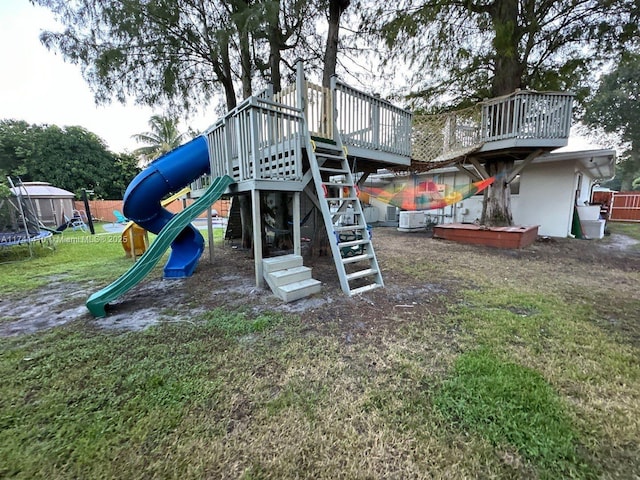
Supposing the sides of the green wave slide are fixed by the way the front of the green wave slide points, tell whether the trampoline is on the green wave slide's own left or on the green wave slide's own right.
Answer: on the green wave slide's own right

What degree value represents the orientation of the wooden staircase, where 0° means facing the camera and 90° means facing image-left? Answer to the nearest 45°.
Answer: approximately 315°

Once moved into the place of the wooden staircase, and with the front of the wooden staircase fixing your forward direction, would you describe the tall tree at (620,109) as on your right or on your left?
on your left

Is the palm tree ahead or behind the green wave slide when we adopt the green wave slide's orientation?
behind

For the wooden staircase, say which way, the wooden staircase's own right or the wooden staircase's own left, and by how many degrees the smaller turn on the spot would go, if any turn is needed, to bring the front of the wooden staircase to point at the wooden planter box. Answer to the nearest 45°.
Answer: approximately 90° to the wooden staircase's own left

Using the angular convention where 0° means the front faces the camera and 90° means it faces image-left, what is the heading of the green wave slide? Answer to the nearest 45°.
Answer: approximately 45°

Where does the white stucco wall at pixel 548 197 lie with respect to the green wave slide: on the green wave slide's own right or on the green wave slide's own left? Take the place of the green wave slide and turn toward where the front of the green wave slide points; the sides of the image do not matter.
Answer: on the green wave slide's own left

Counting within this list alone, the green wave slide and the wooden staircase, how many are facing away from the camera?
0

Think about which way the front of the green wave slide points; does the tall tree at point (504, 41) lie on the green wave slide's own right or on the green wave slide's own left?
on the green wave slide's own left
